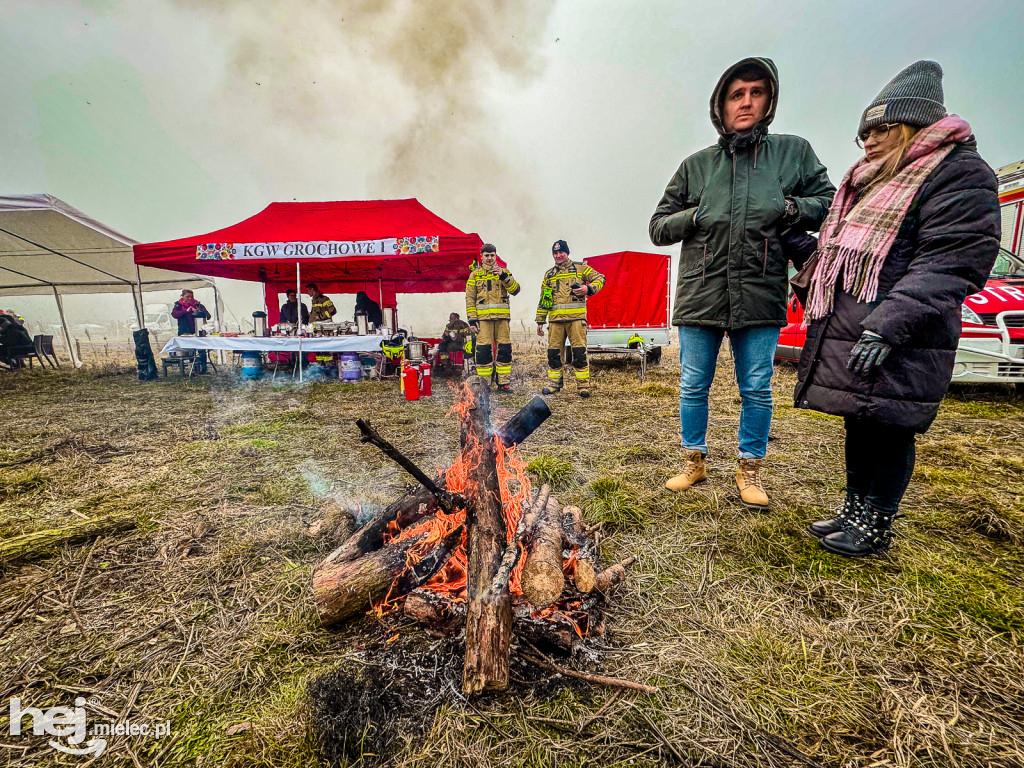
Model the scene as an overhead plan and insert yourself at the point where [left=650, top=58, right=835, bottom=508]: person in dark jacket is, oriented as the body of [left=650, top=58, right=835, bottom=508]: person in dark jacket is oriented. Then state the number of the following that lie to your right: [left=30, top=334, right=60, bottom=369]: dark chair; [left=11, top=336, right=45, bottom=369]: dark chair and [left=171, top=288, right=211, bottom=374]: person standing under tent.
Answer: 3

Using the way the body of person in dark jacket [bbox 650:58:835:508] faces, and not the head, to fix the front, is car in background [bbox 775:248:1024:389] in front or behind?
behind

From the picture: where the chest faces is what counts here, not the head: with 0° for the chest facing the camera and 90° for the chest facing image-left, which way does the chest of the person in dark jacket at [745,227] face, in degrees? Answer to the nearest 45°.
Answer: approximately 0°

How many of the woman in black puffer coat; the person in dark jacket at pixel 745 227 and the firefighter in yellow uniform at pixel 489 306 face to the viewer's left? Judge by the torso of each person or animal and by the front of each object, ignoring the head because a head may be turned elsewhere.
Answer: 1

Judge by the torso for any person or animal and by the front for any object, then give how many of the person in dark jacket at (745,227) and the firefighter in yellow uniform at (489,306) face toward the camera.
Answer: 2

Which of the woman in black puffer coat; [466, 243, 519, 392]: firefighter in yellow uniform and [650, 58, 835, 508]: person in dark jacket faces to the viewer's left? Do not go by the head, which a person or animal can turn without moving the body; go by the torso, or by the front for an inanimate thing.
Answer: the woman in black puffer coat

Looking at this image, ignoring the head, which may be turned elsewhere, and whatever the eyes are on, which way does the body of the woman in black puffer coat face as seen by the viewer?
to the viewer's left

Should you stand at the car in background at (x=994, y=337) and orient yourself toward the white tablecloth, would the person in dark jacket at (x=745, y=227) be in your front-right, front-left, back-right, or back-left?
front-left

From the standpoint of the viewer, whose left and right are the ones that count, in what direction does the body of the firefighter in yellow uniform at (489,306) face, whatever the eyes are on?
facing the viewer

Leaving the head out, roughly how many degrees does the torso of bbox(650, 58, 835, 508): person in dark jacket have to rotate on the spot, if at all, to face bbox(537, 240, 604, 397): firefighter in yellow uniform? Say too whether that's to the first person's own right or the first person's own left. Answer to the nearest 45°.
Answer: approximately 135° to the first person's own right

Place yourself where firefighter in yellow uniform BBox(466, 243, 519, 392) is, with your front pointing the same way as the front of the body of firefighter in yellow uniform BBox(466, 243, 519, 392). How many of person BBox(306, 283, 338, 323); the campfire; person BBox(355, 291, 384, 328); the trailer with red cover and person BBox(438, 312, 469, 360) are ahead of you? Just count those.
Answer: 1
